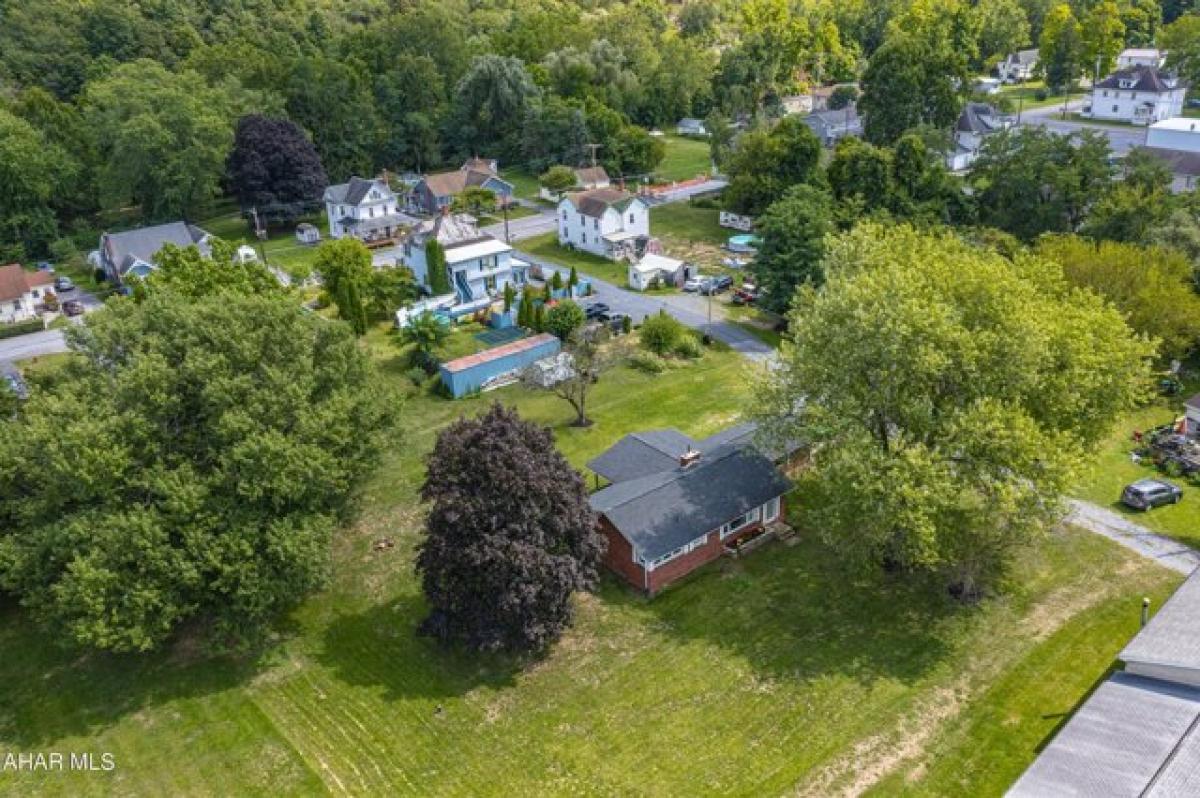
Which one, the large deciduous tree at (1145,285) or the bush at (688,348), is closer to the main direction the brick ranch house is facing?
the large deciduous tree

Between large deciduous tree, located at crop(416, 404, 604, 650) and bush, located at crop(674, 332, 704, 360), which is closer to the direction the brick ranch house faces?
the large deciduous tree

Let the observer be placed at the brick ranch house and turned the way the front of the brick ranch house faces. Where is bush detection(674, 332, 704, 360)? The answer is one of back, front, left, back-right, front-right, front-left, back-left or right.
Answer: back-left

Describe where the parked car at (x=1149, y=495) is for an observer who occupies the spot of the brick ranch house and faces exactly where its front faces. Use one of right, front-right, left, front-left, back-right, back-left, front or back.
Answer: front-left

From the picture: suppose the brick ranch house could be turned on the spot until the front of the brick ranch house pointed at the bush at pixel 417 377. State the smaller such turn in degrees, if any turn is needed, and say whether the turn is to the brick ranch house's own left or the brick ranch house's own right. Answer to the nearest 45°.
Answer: approximately 180°

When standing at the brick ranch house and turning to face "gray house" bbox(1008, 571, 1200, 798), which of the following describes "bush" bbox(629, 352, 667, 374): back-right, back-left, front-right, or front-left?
back-left

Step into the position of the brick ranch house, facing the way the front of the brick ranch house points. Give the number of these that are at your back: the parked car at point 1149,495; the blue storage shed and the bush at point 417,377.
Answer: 2

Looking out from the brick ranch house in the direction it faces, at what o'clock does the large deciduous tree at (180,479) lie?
The large deciduous tree is roughly at 4 o'clock from the brick ranch house.

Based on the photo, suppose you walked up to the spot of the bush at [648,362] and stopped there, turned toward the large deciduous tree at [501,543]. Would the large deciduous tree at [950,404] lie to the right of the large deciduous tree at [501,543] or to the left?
left

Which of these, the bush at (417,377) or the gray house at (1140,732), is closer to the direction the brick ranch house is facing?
the gray house

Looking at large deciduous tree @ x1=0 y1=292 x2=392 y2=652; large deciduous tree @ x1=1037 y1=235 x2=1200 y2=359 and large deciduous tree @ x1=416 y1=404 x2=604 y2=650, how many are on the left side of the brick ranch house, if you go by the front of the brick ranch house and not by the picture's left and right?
1

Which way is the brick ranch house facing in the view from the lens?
facing the viewer and to the right of the viewer

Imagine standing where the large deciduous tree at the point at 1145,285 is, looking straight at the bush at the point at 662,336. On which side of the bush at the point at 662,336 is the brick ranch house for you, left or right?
left

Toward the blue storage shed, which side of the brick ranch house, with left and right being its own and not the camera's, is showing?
back

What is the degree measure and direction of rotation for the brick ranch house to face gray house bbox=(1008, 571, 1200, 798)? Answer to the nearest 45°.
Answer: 0° — it already faces it

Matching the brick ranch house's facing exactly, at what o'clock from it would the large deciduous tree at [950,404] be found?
The large deciduous tree is roughly at 11 o'clock from the brick ranch house.
